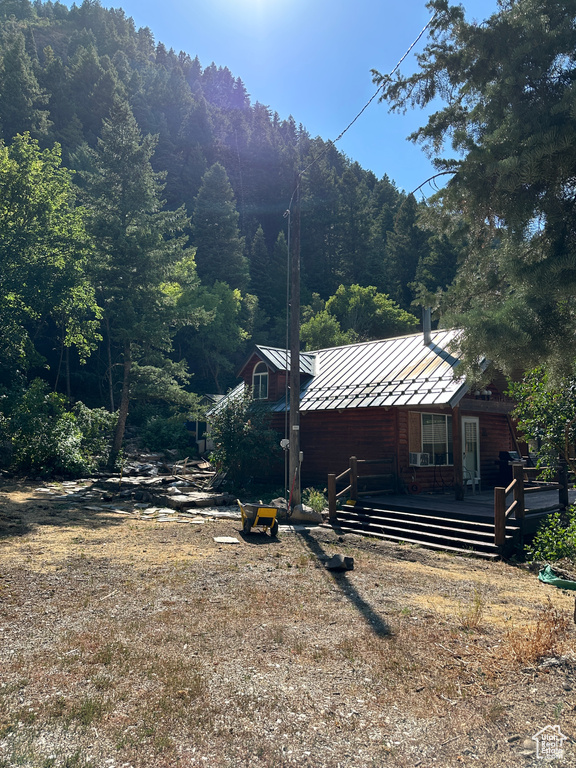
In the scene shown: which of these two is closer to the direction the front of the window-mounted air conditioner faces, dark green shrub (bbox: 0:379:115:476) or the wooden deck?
the wooden deck

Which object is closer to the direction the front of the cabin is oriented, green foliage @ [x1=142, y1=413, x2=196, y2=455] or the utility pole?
the utility pole

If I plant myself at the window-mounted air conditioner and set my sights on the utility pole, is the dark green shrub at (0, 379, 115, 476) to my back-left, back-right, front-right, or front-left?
front-right

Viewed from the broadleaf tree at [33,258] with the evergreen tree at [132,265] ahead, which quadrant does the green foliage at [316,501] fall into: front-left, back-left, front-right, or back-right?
front-right

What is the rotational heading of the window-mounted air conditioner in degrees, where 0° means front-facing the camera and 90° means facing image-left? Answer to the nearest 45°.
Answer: approximately 315°
